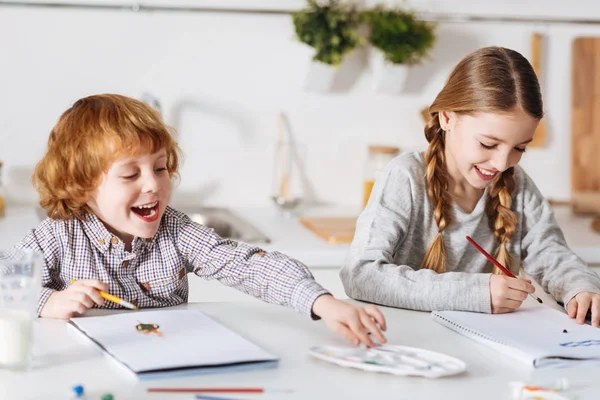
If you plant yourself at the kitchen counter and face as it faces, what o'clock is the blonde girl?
The blonde girl is roughly at 11 o'clock from the kitchen counter.

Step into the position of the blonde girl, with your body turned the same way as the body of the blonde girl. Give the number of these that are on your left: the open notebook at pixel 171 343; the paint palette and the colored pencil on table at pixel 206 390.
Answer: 0

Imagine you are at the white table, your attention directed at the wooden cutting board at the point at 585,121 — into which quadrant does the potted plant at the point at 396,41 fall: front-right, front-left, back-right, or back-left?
front-left

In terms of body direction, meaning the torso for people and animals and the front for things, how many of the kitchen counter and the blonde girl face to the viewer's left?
0

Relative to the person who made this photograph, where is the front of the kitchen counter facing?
facing the viewer

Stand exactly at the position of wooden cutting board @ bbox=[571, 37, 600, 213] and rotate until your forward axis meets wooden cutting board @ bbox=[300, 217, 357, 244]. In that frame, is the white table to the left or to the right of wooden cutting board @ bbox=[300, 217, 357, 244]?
left

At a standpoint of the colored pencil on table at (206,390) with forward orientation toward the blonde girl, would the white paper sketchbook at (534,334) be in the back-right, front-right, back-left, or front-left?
front-right

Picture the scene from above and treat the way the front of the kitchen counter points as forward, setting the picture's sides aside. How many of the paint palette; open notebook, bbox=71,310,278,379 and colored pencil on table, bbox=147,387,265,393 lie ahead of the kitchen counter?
3

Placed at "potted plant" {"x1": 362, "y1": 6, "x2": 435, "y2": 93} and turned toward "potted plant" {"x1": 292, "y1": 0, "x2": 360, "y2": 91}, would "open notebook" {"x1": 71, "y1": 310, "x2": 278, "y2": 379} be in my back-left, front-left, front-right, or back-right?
front-left

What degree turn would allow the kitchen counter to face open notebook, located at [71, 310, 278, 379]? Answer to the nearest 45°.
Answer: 0° — it already faces it

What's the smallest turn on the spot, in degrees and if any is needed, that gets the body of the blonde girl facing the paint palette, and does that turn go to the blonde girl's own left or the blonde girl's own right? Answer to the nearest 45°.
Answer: approximately 45° to the blonde girl's own right

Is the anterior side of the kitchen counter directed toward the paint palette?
yes
